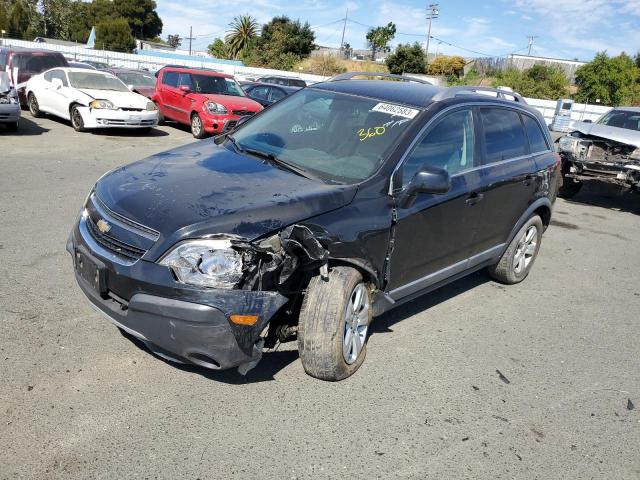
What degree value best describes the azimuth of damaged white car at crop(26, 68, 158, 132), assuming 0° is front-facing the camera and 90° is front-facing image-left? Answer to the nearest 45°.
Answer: approximately 315°

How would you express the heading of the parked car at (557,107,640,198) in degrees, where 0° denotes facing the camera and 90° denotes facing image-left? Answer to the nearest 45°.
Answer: approximately 45°

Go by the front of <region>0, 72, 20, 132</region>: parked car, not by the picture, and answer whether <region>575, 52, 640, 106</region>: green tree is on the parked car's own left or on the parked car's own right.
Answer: on the parked car's own left

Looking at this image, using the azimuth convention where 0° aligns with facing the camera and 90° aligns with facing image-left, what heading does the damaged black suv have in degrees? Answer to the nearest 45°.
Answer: approximately 45°

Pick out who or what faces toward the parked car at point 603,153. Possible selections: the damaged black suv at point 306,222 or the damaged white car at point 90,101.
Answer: the damaged white car

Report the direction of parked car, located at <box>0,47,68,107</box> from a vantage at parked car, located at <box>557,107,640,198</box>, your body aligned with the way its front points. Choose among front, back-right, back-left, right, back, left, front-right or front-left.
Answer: front-right

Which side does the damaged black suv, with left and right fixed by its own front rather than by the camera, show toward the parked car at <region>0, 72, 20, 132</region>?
right

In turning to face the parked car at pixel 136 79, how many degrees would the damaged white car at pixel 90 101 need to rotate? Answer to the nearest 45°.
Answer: approximately 135° to its left

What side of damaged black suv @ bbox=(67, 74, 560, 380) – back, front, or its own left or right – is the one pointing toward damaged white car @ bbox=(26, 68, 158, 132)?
right

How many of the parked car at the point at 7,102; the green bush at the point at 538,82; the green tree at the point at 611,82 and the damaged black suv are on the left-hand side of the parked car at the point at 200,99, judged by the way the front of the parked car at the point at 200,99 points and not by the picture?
2

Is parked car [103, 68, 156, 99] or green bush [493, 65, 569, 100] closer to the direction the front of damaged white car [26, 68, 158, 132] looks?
the green bush

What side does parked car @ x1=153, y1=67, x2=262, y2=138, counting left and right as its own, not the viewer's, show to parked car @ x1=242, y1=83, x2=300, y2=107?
left
